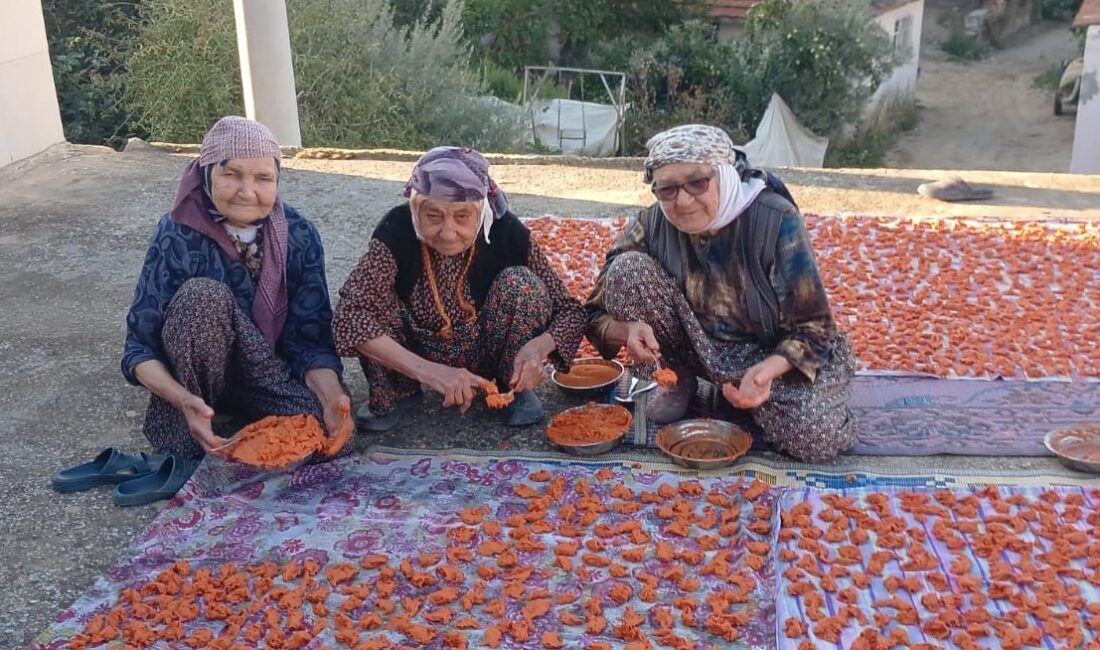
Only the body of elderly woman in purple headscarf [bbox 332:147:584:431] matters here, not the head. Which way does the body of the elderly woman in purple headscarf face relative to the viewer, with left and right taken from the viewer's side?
facing the viewer

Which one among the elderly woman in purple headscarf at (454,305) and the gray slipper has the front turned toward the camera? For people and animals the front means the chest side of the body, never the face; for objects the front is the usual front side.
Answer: the elderly woman in purple headscarf

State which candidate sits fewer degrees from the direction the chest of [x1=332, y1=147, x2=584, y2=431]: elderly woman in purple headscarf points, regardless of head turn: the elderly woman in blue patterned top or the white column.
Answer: the elderly woman in blue patterned top

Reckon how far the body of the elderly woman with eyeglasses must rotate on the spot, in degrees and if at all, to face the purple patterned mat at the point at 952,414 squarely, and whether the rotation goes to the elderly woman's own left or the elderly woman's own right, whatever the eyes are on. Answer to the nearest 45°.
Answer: approximately 135° to the elderly woman's own left

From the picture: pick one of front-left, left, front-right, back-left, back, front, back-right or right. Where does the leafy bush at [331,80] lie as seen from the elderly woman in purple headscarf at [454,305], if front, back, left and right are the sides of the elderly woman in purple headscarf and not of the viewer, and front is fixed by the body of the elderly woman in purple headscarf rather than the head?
back

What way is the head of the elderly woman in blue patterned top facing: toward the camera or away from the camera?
toward the camera

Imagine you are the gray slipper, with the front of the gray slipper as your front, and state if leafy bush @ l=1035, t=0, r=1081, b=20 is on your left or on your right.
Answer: on your right

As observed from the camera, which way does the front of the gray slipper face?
facing to the left of the viewer

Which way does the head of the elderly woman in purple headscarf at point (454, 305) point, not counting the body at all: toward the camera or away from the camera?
toward the camera

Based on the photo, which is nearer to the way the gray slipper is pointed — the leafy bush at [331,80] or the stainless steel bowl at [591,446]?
the leafy bush

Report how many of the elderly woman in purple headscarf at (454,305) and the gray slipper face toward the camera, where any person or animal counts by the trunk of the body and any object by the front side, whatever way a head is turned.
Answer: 1

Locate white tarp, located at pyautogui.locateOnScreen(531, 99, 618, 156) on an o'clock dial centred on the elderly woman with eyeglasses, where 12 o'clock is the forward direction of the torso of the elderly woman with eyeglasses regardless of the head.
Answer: The white tarp is roughly at 4 o'clock from the elderly woman with eyeglasses.

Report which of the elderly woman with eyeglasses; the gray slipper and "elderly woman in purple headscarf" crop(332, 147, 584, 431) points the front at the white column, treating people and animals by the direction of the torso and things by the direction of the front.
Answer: the gray slipper
